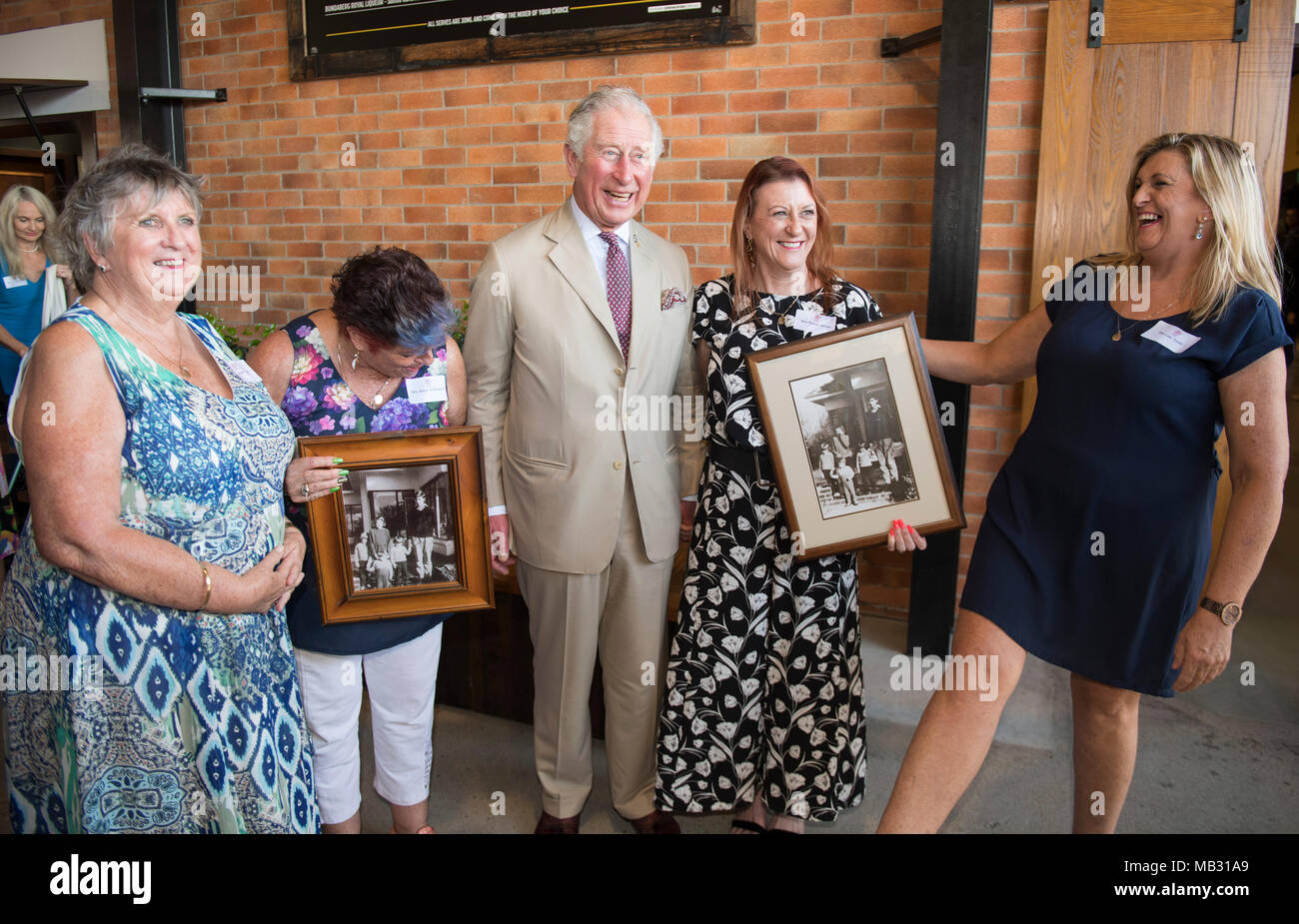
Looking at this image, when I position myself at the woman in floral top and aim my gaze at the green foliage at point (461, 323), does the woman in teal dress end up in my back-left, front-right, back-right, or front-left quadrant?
front-left

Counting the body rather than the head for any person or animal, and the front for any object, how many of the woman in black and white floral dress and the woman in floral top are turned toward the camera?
2

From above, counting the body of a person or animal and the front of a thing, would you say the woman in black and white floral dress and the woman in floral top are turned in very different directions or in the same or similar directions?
same or similar directions

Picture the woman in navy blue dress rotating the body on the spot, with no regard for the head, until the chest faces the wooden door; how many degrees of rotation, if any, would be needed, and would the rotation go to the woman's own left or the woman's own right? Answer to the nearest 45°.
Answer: approximately 135° to the woman's own right

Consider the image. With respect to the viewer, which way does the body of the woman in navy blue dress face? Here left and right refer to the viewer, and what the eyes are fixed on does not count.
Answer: facing the viewer and to the left of the viewer

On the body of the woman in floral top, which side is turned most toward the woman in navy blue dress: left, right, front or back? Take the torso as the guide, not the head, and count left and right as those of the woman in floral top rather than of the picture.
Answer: left

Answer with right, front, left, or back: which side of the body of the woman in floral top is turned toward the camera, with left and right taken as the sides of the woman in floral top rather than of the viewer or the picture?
front

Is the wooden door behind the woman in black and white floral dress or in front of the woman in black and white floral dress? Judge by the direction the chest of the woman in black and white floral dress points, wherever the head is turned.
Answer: behind

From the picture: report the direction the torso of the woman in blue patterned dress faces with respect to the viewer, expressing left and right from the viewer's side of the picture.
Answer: facing the viewer and to the right of the viewer

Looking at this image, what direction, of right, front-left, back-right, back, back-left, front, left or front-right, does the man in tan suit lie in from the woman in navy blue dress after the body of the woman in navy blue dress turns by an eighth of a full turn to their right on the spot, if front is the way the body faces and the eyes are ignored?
front

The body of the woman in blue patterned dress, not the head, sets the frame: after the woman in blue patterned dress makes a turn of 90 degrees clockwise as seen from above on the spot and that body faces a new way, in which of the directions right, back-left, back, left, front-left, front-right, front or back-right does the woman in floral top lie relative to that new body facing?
back

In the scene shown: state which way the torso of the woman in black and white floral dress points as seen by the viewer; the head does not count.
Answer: toward the camera

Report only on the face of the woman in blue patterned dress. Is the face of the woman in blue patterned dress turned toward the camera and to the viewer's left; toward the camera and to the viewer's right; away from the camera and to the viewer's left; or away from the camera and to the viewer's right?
toward the camera and to the viewer's right
